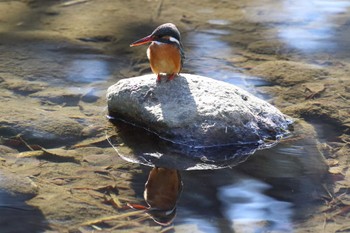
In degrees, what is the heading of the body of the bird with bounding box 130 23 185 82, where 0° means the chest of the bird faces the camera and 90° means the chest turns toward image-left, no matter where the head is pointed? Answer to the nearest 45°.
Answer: approximately 45°
